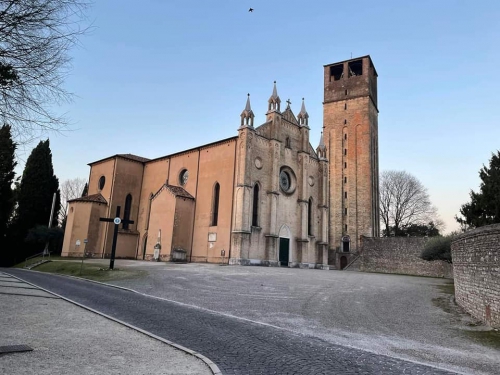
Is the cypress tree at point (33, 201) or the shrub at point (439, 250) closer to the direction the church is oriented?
the shrub

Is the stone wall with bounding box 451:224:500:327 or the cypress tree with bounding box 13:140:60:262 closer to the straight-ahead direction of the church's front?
the stone wall

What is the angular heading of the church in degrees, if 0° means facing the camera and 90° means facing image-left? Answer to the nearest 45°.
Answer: approximately 315°

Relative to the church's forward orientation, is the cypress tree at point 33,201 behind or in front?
behind

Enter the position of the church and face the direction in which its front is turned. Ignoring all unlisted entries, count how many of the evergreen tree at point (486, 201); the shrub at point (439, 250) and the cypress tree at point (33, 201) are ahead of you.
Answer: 2
